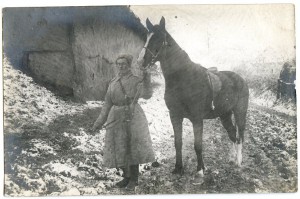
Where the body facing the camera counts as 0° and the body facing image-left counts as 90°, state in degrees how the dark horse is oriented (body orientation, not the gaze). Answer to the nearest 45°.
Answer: approximately 45°
